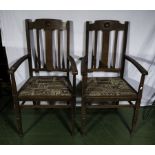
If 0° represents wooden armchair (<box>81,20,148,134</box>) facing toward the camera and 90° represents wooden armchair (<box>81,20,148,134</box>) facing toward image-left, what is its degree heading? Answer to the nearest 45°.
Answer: approximately 0°

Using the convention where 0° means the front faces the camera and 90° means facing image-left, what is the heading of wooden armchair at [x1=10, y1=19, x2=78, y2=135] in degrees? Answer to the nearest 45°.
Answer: approximately 0°

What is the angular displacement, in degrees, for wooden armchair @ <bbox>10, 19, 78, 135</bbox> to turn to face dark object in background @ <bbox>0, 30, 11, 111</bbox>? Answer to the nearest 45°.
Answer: approximately 135° to its right

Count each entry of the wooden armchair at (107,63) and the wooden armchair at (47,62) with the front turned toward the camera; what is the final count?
2

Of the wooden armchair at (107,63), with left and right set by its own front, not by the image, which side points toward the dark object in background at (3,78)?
right
